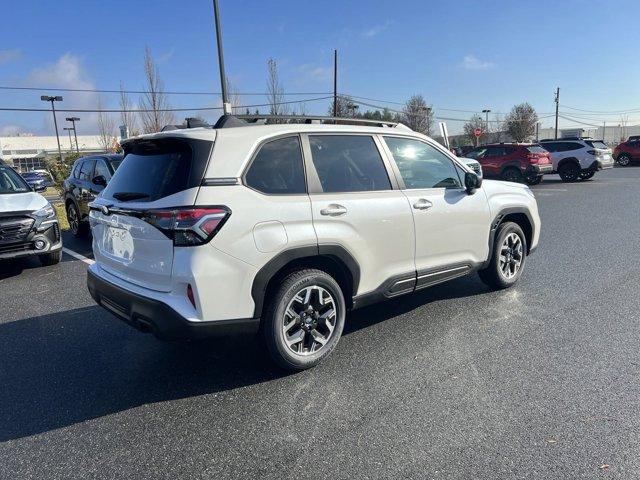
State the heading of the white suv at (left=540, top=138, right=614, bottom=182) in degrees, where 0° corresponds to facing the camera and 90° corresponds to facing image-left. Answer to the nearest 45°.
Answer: approximately 135°

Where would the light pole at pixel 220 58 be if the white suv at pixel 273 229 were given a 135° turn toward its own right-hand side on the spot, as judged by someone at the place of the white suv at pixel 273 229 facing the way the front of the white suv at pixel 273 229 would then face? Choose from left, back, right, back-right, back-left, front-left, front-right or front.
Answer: back

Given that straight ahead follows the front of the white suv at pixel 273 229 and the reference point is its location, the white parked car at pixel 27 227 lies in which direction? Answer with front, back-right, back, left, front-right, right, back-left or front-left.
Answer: left

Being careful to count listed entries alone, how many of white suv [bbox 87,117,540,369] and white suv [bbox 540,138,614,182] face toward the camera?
0

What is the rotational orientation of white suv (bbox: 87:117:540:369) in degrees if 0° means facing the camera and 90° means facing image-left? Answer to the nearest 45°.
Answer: approximately 225°

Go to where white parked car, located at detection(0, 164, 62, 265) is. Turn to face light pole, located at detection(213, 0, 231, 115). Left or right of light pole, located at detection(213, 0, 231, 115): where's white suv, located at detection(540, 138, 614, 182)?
right

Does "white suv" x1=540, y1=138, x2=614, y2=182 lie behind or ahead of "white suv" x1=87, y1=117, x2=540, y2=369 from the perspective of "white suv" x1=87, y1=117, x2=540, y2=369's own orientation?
ahead

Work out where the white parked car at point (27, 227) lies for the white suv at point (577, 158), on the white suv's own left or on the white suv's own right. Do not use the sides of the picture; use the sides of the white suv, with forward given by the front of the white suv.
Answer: on the white suv's own left
